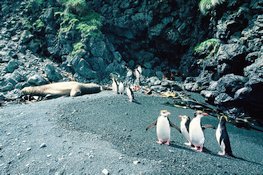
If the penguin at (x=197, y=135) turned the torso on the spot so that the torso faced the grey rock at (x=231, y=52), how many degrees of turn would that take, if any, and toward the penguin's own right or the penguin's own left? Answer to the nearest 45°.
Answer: approximately 135° to the penguin's own left
